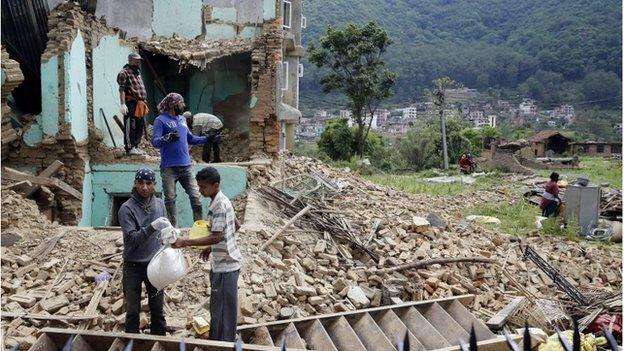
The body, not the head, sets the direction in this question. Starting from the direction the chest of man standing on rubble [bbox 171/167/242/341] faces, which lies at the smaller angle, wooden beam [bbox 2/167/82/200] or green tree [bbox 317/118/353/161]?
the wooden beam

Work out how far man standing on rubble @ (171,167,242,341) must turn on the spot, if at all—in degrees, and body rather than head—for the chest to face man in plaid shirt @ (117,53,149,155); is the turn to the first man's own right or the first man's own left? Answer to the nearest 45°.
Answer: approximately 90° to the first man's own right

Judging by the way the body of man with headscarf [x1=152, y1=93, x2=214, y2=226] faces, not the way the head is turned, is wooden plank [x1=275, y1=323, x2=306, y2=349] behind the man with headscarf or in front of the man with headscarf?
in front

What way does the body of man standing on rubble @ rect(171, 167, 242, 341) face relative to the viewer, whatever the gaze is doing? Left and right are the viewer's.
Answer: facing to the left of the viewer

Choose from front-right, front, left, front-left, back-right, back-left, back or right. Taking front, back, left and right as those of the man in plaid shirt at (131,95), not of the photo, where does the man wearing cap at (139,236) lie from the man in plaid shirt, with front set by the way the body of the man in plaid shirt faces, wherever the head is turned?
front-right

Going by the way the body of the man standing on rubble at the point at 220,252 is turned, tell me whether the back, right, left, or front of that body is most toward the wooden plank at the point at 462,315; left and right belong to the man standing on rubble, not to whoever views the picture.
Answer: back

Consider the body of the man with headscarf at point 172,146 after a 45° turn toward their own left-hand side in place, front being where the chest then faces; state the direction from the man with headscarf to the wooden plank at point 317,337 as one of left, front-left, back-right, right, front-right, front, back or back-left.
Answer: front-right

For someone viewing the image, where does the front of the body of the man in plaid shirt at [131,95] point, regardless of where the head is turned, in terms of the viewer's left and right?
facing the viewer and to the right of the viewer

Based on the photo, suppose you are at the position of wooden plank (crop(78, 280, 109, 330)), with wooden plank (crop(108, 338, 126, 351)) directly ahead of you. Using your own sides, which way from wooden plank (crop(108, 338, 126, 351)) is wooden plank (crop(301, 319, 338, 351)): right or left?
left

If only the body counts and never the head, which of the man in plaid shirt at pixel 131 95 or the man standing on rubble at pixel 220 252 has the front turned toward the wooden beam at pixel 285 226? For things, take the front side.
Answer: the man in plaid shirt

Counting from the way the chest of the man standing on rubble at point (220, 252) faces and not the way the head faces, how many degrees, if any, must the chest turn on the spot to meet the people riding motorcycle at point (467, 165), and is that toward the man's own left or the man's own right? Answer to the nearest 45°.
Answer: approximately 135° to the man's own right
